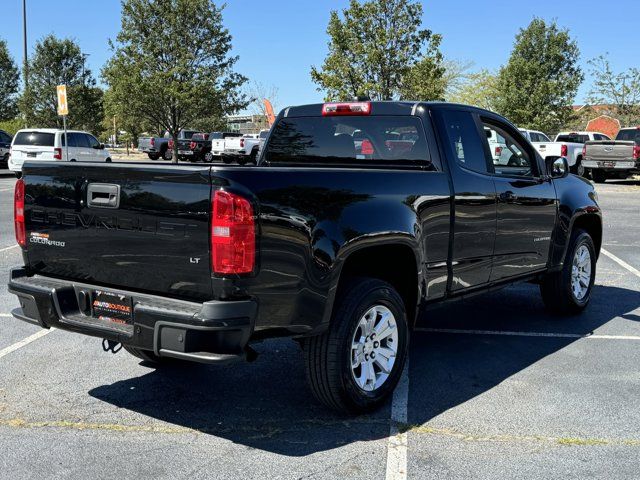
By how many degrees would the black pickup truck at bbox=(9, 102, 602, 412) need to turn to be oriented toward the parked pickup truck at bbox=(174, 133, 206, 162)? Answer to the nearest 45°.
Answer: approximately 45° to its left

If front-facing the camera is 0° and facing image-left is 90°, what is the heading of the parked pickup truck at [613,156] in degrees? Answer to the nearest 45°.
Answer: approximately 225°

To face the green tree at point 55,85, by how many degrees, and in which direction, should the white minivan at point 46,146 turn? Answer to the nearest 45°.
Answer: approximately 45° to its left

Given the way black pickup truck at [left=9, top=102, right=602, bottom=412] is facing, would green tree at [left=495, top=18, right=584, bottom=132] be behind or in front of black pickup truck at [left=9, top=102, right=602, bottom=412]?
in front

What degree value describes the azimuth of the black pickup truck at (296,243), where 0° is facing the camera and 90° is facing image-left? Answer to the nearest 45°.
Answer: approximately 225°

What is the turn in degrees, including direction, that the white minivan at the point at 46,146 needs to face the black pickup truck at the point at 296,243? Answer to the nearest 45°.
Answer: approximately 135° to its right

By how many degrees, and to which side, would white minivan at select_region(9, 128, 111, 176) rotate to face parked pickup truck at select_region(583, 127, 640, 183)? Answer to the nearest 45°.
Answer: approximately 45° to its right

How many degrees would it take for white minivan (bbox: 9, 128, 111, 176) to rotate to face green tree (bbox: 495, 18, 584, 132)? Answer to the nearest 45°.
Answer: approximately 45° to its right

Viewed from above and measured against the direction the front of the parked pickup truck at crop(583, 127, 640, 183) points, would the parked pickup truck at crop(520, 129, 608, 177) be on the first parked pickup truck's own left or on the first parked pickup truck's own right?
on the first parked pickup truck's own left

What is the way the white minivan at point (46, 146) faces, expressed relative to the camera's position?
facing away from the viewer and to the right of the viewer

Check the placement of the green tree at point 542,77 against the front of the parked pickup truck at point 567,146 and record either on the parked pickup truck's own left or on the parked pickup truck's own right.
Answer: on the parked pickup truck's own left
